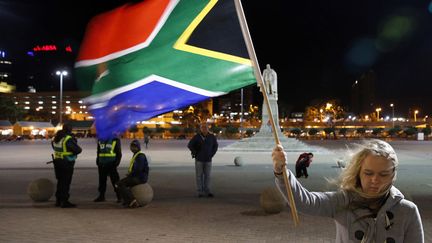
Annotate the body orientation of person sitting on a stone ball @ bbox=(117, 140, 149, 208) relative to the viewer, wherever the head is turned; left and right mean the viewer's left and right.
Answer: facing to the left of the viewer

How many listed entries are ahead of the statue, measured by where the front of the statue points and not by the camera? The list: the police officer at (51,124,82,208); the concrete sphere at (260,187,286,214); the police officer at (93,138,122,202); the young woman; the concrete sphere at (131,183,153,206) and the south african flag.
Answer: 6

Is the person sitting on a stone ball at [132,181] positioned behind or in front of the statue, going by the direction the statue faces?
in front

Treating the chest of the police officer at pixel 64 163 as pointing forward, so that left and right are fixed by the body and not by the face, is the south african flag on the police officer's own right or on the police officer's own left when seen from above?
on the police officer's own right

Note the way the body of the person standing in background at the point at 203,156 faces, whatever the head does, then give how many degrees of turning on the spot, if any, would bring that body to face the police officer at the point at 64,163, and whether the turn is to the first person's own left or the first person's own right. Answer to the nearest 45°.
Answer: approximately 90° to the first person's own right

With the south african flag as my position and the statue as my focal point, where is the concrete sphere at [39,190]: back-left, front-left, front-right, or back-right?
front-left

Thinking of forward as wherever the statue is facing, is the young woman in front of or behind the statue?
in front

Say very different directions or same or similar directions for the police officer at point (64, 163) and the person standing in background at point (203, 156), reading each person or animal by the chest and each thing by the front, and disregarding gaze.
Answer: very different directions

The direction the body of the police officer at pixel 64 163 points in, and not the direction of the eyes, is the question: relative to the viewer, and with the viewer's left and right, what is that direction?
facing away from the viewer and to the right of the viewer

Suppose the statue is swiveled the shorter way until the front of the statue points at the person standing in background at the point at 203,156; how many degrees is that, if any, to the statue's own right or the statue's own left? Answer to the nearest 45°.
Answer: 0° — it already faces them

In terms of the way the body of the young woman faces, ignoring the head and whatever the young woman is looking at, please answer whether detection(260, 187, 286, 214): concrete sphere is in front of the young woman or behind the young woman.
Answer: behind

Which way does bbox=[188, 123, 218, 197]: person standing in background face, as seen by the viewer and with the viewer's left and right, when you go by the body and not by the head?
facing the viewer

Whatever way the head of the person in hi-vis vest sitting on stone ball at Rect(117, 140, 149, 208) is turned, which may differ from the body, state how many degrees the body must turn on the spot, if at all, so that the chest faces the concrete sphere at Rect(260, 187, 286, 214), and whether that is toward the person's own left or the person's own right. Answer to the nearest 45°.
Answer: approximately 135° to the person's own left

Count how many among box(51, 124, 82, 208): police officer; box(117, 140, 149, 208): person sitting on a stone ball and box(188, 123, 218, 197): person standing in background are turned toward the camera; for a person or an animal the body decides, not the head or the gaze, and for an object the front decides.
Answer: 1
